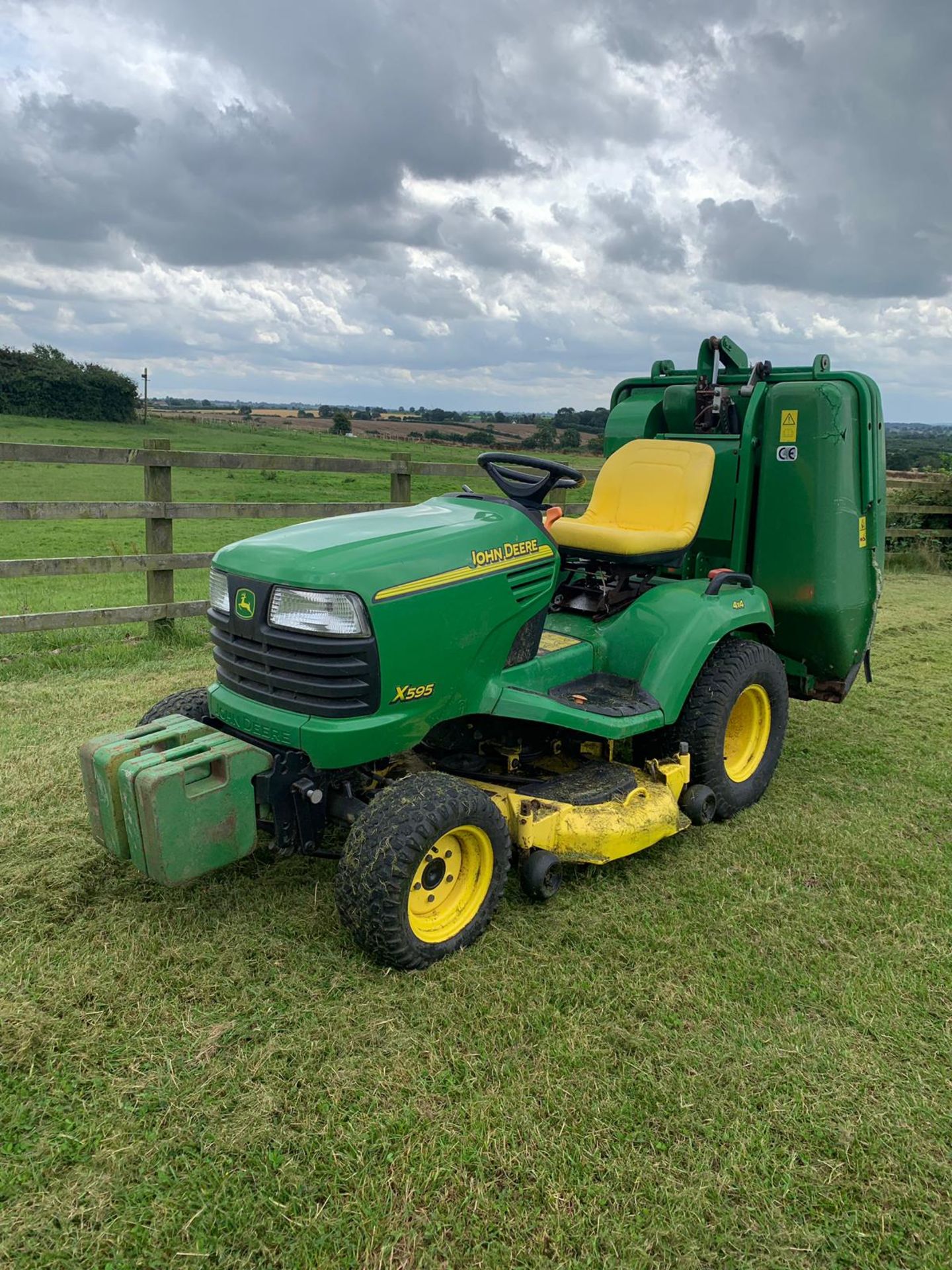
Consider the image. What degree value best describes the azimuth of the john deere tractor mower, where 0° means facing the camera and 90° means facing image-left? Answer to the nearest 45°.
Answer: approximately 45°
